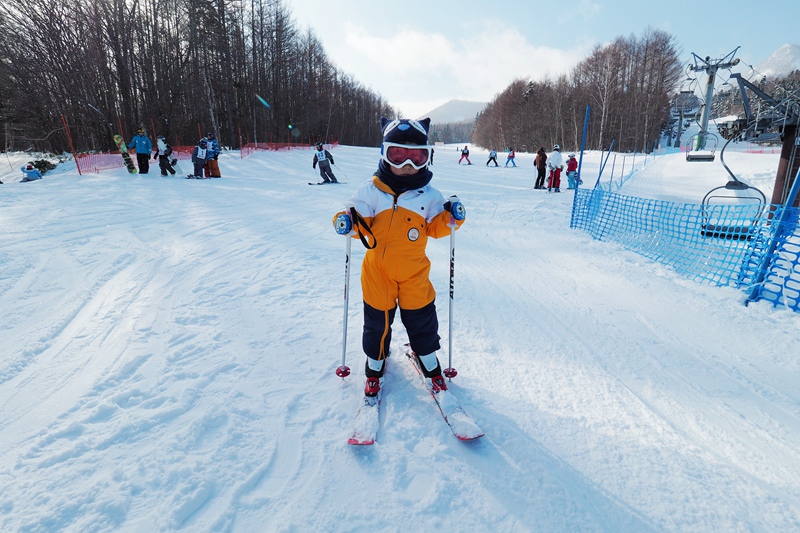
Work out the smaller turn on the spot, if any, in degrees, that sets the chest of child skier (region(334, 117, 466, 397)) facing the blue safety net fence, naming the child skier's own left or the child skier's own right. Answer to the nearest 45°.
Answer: approximately 135° to the child skier's own left

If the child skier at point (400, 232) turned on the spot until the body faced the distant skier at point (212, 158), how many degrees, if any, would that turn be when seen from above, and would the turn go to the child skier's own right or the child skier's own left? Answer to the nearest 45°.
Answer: approximately 135° to the child skier's own right

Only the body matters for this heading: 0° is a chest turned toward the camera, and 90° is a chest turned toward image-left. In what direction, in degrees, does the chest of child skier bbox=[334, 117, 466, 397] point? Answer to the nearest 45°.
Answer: approximately 0°

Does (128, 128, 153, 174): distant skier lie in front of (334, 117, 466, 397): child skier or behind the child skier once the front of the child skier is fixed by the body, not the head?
behind

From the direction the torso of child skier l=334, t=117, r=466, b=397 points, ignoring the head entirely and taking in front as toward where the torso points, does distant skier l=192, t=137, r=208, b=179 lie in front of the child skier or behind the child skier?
behind

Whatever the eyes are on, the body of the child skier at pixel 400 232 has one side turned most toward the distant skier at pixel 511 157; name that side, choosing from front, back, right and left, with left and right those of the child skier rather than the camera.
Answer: back

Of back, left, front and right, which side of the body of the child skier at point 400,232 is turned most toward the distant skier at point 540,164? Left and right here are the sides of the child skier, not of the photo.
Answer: back
